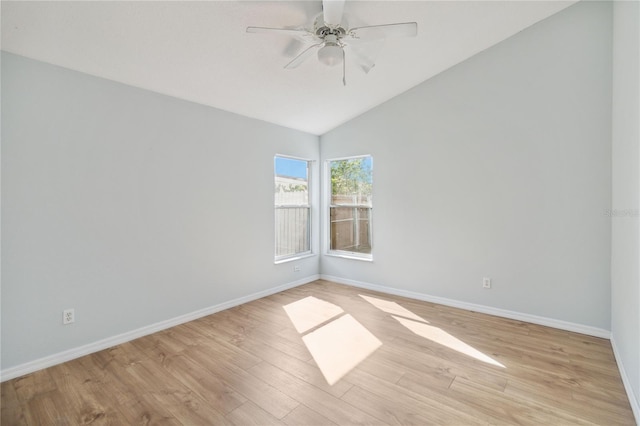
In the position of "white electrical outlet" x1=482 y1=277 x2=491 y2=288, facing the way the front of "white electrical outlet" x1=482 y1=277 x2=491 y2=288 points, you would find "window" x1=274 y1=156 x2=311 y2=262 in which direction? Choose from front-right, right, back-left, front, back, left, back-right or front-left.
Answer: right

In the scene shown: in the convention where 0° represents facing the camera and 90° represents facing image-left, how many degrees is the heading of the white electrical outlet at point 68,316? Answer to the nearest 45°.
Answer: approximately 0°

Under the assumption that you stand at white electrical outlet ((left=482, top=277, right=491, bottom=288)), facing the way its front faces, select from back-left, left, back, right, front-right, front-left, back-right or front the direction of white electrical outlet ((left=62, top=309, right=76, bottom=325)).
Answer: front-right

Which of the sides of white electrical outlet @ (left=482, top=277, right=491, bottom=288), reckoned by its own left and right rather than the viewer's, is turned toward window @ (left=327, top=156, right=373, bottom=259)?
right

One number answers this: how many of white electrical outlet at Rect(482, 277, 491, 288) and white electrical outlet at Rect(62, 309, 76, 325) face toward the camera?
2

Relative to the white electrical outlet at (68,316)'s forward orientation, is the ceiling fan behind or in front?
in front

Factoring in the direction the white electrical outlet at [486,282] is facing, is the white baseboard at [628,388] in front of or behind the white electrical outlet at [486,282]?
in front

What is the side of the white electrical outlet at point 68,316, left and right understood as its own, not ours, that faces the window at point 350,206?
left

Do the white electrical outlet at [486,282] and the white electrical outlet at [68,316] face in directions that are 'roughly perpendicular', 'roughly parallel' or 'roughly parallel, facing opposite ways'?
roughly perpendicular

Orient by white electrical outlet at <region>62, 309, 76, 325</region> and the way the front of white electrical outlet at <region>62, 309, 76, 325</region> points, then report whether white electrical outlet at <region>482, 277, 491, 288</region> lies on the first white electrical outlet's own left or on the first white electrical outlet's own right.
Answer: on the first white electrical outlet's own left

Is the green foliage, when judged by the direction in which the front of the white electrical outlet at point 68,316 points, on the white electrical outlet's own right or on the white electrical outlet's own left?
on the white electrical outlet's own left

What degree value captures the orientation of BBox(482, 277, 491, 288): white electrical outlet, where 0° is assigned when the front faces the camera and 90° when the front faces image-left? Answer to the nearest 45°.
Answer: approximately 0°

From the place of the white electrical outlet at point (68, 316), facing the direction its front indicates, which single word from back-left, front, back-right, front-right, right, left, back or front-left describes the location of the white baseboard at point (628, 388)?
front-left
